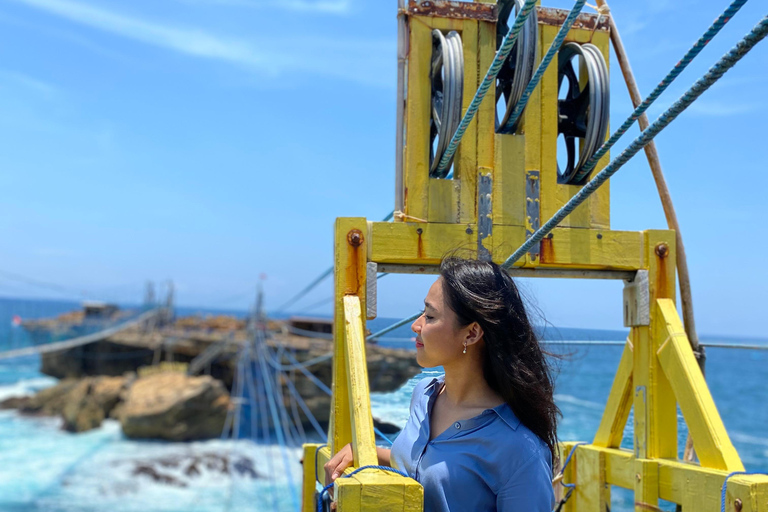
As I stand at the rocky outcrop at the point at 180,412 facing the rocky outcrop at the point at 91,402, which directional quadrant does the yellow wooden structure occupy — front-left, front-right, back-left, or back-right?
back-left

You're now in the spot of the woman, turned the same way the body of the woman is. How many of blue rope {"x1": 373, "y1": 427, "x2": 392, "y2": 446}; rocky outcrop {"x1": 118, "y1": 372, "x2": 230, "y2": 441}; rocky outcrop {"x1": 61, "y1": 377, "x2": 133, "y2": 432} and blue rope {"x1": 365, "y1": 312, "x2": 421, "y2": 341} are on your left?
0

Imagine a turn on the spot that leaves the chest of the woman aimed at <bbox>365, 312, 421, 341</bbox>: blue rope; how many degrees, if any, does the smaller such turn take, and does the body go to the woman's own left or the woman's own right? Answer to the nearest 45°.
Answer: approximately 135° to the woman's own right

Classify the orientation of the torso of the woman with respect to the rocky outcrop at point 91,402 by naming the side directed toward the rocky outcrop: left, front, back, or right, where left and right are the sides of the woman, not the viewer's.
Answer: right

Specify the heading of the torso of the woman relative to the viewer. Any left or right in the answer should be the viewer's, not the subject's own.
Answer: facing the viewer and to the left of the viewer

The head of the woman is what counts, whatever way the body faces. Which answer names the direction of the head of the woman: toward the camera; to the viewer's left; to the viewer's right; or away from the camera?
to the viewer's left

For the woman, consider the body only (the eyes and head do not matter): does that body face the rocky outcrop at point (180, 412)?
no

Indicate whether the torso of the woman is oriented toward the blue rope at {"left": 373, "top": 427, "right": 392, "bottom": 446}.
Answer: no

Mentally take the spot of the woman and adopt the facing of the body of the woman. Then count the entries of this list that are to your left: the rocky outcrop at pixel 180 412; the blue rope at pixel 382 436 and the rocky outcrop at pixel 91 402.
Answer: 0
